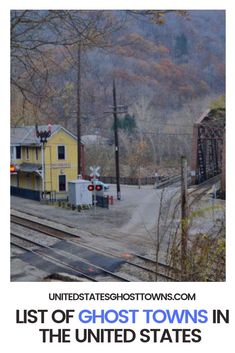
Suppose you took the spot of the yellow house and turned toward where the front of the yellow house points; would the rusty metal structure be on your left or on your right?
on your left

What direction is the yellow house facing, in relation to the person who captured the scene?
facing the viewer and to the left of the viewer

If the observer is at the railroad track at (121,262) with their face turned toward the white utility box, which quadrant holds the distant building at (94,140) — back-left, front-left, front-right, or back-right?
front-right

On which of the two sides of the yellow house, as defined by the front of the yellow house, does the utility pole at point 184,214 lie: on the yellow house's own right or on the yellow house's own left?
on the yellow house's own left

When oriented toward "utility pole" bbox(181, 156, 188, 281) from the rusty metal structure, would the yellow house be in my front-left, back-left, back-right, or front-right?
front-right
